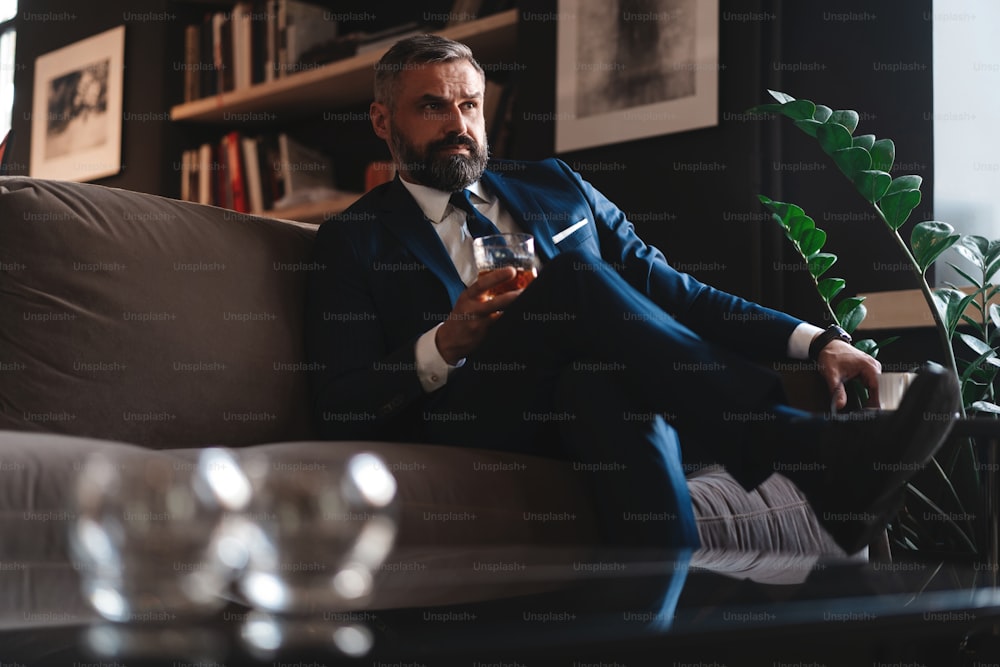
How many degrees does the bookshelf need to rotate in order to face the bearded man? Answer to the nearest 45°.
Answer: approximately 45° to its left

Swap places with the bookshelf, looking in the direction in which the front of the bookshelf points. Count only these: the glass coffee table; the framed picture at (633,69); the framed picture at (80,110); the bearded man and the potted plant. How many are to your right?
1

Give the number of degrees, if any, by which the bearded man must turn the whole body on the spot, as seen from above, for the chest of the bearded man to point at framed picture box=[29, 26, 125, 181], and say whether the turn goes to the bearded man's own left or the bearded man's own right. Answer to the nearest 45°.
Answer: approximately 180°

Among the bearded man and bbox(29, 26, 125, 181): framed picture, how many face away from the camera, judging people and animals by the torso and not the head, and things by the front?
0

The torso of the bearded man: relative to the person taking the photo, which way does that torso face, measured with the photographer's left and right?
facing the viewer and to the right of the viewer

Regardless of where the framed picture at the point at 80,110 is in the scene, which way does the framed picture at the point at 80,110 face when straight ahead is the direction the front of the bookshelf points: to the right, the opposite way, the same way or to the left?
the same way

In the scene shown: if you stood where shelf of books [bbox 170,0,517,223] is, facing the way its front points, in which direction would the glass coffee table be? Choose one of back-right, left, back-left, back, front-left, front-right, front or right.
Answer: front-left

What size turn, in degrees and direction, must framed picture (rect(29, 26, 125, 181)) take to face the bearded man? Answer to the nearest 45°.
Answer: approximately 45° to its left

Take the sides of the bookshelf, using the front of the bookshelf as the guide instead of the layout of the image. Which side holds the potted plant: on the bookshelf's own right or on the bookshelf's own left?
on the bookshelf's own left

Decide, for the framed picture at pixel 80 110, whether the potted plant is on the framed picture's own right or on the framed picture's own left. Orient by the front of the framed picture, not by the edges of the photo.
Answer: on the framed picture's own left

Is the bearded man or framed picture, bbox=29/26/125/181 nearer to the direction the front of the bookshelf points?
the bearded man

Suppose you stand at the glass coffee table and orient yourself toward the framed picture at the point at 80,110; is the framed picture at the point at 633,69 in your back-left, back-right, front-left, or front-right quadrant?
front-right

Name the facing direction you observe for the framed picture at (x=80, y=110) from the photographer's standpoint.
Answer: facing the viewer and to the left of the viewer

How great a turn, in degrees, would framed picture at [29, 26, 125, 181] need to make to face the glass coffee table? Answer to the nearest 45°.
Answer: approximately 45° to its left
